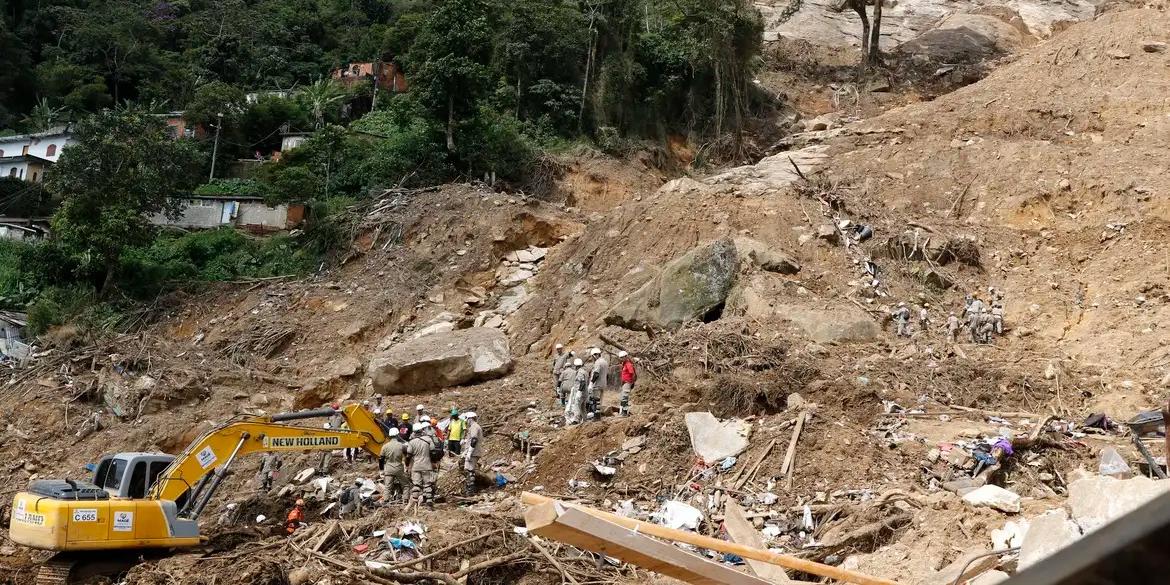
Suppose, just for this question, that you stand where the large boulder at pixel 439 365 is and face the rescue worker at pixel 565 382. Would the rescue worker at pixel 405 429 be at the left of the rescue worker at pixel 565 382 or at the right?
right

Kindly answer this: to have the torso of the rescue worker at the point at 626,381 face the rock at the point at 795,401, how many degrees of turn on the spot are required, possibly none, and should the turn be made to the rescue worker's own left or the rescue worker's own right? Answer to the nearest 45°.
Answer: approximately 135° to the rescue worker's own left

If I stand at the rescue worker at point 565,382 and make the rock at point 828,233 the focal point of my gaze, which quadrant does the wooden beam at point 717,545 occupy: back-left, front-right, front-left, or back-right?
back-right

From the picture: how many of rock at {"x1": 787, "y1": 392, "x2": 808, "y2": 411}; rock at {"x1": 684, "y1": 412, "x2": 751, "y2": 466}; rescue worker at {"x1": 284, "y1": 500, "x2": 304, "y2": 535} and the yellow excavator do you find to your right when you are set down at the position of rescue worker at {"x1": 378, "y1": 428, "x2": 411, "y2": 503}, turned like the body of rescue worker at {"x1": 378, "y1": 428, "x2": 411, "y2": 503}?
2

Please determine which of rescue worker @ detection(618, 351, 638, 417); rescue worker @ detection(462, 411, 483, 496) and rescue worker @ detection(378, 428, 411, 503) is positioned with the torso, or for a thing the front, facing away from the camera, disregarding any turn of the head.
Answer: rescue worker @ detection(378, 428, 411, 503)

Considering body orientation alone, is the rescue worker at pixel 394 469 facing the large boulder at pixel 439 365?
yes

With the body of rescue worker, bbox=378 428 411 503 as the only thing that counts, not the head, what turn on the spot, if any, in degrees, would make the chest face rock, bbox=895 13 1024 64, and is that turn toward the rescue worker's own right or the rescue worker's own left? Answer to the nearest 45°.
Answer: approximately 45° to the rescue worker's own right

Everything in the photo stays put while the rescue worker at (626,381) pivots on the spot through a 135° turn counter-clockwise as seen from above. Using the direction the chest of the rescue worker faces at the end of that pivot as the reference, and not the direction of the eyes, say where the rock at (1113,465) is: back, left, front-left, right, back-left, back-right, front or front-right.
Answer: front

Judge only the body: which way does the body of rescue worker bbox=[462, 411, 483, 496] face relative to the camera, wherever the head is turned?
to the viewer's left

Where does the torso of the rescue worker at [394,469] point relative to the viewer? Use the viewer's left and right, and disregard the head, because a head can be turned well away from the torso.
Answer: facing away from the viewer

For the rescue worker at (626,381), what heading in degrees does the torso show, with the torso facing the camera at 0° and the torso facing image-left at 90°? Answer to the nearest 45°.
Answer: approximately 90°

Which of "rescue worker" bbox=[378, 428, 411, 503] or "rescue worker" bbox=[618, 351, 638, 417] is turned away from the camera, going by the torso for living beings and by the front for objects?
"rescue worker" bbox=[378, 428, 411, 503]
